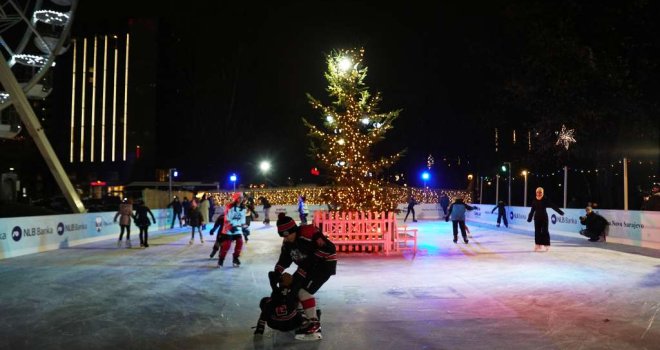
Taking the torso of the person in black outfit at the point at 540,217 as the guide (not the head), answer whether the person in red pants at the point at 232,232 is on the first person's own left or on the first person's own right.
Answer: on the first person's own right

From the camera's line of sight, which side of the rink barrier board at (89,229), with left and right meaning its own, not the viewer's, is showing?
front

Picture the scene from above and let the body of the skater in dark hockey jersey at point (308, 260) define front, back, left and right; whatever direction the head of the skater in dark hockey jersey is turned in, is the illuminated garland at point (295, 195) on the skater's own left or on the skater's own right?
on the skater's own right

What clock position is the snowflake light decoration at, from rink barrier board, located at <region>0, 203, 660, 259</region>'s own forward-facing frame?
The snowflake light decoration is roughly at 8 o'clock from the rink barrier board.

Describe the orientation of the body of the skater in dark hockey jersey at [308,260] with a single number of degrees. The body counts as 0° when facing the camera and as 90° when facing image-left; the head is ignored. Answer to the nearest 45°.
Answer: approximately 45°

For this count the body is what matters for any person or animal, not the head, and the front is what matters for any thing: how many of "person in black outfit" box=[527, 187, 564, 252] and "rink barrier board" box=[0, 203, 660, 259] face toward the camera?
2
